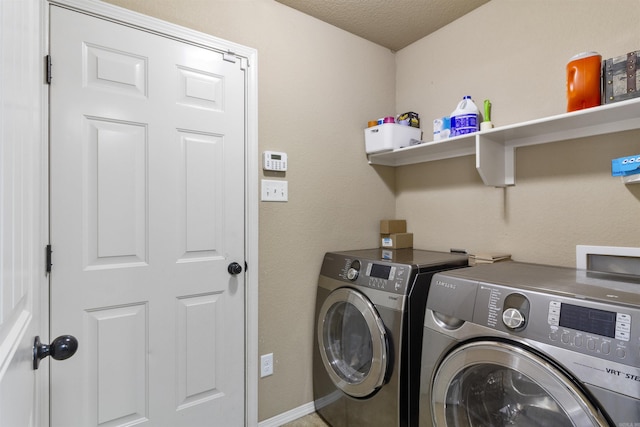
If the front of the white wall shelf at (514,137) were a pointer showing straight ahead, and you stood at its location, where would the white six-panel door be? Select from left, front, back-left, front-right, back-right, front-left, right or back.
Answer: front

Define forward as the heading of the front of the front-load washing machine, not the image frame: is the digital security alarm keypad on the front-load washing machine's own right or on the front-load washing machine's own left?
on the front-load washing machine's own right

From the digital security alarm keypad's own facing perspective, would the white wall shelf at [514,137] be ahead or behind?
ahead

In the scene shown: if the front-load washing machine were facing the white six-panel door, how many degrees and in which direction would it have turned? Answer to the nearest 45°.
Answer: approximately 45° to its right

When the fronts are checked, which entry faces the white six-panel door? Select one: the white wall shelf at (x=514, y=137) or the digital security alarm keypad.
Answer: the white wall shelf

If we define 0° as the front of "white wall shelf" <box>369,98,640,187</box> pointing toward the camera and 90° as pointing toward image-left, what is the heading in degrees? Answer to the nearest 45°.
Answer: approximately 45°

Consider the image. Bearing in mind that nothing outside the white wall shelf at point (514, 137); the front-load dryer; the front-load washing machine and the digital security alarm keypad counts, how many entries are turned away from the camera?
0

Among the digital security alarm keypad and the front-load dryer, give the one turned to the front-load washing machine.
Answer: the digital security alarm keypad

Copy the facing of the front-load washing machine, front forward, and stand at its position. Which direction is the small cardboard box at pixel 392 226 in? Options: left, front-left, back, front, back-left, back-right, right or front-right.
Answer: right

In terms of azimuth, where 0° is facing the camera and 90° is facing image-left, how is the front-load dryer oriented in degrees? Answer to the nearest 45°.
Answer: approximately 45°

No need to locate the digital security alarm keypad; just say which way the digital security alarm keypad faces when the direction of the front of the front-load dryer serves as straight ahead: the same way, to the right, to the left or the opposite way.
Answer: to the left

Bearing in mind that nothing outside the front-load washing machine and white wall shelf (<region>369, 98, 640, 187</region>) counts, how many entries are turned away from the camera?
0

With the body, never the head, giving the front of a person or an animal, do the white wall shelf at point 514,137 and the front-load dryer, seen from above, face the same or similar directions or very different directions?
same or similar directions
